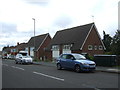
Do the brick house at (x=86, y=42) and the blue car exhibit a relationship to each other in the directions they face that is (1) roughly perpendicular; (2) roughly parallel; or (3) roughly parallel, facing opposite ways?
roughly perpendicular

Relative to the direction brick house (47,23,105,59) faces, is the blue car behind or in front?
in front

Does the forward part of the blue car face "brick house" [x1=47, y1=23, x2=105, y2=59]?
no

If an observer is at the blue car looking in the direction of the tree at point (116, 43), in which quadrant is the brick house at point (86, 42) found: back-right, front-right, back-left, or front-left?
front-left

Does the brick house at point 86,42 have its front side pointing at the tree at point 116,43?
no
